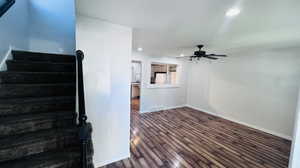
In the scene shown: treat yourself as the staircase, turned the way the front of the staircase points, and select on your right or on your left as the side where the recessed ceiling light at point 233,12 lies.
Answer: on your left

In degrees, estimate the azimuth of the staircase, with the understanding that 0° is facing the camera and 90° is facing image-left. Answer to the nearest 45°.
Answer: approximately 0°
